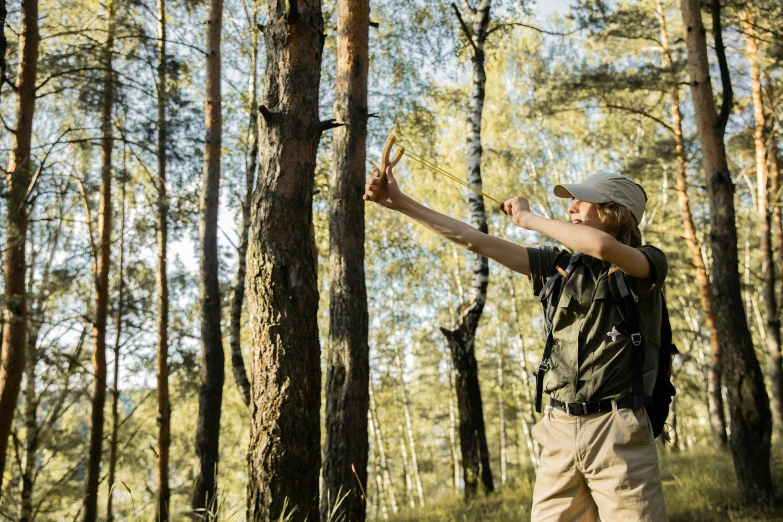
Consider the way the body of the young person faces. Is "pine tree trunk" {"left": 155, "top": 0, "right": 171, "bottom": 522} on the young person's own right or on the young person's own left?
on the young person's own right

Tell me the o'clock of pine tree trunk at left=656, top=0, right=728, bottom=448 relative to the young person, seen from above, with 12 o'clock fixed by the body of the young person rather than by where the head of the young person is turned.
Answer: The pine tree trunk is roughly at 5 o'clock from the young person.

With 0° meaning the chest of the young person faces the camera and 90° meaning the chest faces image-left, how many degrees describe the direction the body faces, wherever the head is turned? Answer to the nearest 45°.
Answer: approximately 45°

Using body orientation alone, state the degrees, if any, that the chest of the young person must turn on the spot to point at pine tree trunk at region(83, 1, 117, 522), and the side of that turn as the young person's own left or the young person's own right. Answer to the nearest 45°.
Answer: approximately 90° to the young person's own right

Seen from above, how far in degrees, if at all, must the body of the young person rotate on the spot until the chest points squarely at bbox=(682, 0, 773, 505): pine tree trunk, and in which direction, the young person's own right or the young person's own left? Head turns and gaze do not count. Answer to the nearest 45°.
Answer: approximately 135° to the young person's own right

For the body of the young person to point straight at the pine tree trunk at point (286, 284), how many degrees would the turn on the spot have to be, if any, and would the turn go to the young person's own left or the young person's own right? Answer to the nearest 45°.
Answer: approximately 90° to the young person's own right

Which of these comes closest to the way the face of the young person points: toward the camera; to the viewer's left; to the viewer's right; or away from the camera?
to the viewer's left

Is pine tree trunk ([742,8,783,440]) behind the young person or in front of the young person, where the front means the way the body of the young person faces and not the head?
behind

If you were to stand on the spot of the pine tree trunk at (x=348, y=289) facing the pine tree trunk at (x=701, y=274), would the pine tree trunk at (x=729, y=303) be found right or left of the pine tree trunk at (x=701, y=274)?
right

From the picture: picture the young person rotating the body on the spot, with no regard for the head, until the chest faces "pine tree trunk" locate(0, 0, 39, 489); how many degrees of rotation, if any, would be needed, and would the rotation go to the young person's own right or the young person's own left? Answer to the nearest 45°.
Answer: approximately 90° to the young person's own right
